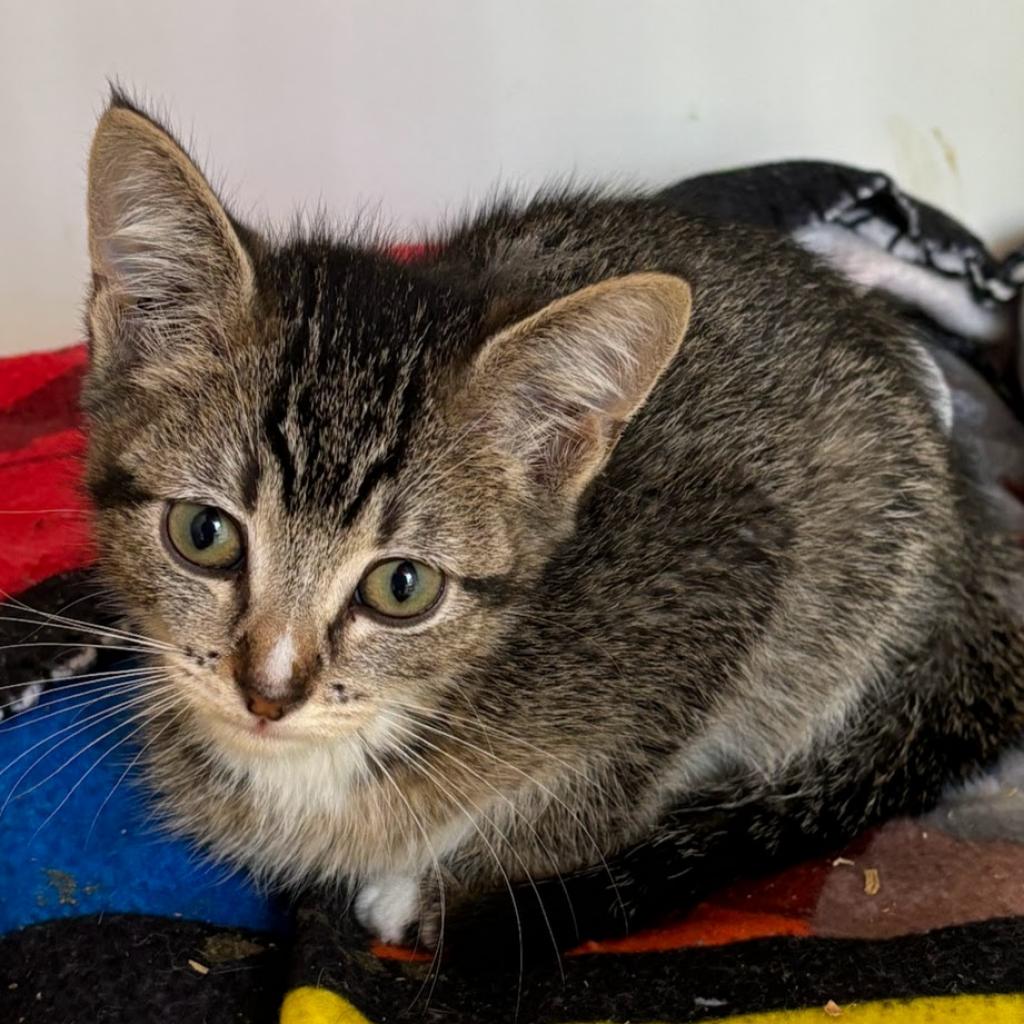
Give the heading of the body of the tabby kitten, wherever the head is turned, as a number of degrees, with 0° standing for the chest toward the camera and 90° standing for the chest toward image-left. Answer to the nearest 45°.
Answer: approximately 45°
